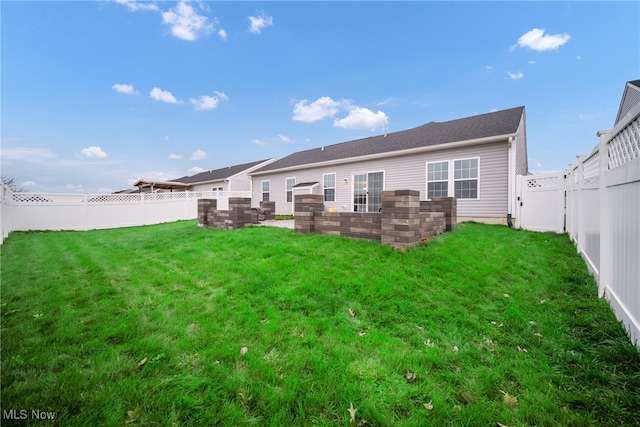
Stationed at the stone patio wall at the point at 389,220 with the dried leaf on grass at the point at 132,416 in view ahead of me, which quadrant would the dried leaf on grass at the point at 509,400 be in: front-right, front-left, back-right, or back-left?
front-left

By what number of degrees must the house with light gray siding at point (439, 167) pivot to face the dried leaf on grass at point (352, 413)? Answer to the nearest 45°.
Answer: approximately 135° to its right

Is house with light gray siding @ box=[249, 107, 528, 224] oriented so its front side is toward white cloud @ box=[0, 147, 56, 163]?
no

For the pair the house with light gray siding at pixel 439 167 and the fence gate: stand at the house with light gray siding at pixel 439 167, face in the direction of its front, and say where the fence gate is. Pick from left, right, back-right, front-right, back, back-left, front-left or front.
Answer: right

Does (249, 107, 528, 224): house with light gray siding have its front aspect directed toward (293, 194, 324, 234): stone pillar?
no

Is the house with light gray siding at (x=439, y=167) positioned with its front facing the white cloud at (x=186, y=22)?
no
